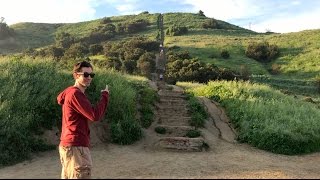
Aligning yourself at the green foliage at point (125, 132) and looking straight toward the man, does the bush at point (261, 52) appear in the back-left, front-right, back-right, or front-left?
back-left

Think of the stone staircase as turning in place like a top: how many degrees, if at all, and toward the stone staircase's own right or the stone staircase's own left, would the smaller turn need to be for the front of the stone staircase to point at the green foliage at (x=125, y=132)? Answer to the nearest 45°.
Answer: approximately 45° to the stone staircase's own right

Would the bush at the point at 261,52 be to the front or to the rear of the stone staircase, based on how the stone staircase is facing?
to the rear

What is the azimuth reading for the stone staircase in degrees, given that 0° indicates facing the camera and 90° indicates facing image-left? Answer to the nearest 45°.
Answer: approximately 0°
